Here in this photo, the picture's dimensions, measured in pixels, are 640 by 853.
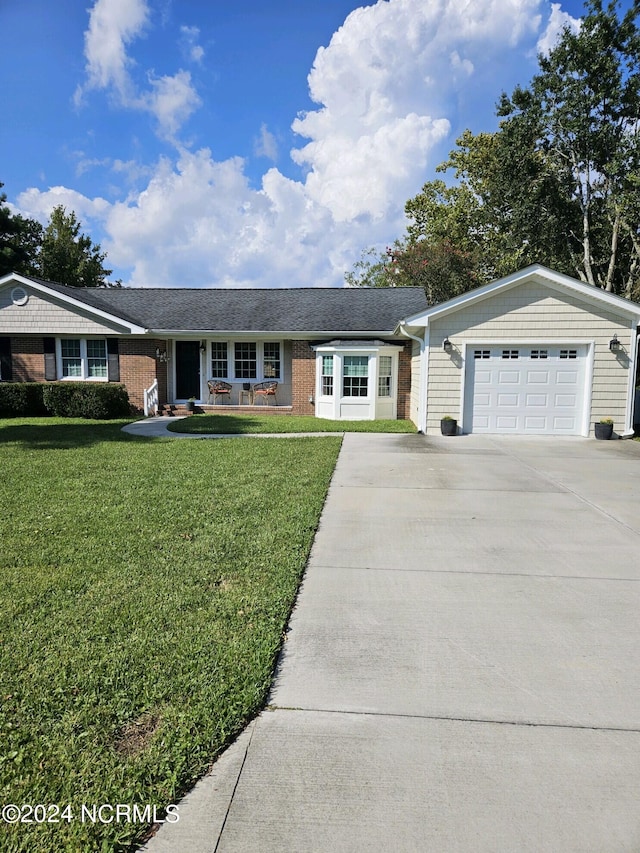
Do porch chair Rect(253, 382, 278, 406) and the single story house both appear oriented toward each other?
no

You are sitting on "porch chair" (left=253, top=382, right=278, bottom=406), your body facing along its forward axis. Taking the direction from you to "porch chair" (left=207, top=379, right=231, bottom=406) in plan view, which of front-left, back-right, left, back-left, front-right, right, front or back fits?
right

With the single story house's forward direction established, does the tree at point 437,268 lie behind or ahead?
behind

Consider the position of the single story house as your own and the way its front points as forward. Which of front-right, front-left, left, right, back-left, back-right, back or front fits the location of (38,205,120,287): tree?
back-right

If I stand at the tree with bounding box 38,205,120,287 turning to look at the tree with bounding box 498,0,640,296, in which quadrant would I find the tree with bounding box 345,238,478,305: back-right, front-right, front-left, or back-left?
front-left

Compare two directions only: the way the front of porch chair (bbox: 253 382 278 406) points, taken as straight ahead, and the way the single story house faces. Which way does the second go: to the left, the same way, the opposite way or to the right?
the same way

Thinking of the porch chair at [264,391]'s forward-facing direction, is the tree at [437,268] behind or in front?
behind

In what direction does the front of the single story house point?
toward the camera

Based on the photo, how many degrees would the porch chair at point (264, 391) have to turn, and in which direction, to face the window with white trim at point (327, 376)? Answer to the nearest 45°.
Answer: approximately 45° to its left

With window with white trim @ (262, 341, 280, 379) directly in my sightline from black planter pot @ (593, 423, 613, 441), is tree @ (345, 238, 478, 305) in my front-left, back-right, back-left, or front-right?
front-right

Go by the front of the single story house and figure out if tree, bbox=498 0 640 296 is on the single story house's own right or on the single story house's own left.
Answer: on the single story house's own left

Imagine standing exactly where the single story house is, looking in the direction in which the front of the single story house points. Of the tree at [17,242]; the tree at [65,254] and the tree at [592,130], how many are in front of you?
0

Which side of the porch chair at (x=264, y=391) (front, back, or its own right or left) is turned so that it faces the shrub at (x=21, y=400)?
right

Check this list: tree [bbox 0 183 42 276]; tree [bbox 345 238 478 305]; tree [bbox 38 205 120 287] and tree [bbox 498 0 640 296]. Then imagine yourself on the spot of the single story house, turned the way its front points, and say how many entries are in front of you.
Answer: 0

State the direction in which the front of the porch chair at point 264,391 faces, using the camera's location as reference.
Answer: facing the viewer

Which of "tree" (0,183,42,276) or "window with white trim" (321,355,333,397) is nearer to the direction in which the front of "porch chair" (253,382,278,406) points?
the window with white trim

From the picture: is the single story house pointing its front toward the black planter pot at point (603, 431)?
no

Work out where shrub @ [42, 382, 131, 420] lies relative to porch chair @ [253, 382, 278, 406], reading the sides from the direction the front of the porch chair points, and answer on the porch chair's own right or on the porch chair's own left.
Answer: on the porch chair's own right

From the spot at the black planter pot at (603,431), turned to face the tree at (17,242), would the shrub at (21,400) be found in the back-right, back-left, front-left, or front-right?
front-left
